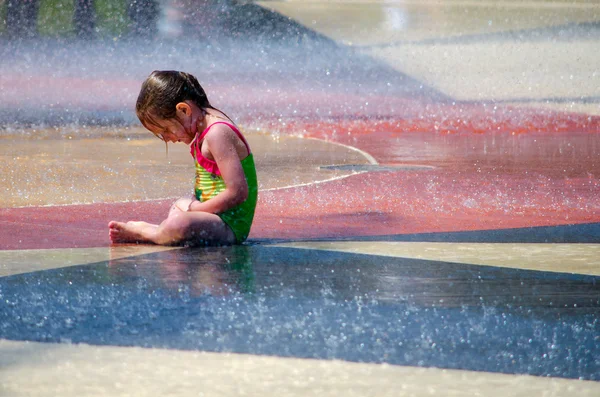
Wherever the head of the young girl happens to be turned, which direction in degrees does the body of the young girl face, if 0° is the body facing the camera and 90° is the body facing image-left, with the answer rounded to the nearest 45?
approximately 90°

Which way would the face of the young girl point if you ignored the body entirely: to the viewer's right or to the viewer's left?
to the viewer's left
